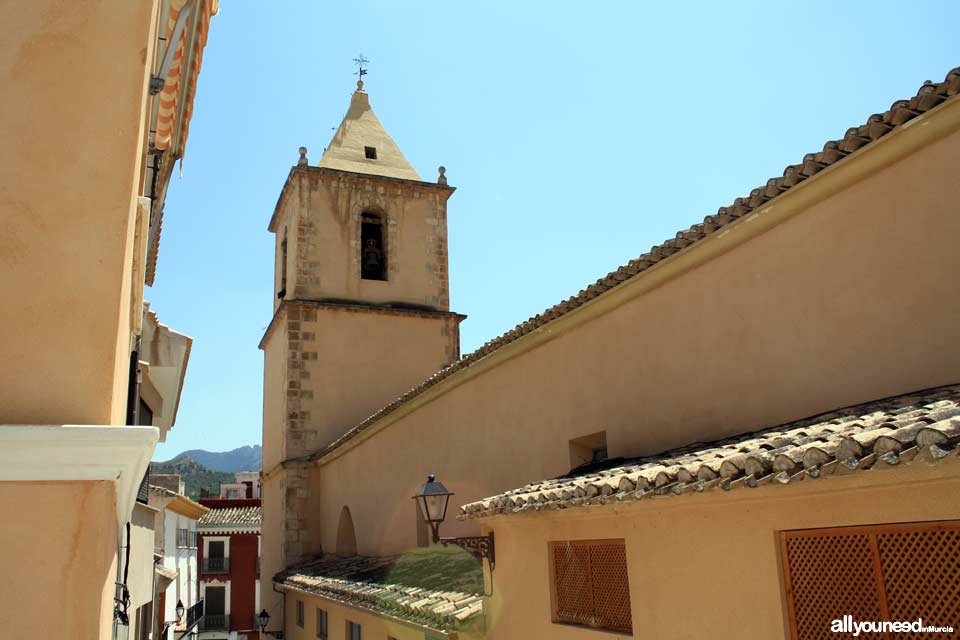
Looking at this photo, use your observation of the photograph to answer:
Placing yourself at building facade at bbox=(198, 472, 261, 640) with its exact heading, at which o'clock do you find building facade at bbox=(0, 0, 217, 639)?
building facade at bbox=(0, 0, 217, 639) is roughly at 12 o'clock from building facade at bbox=(198, 472, 261, 640).

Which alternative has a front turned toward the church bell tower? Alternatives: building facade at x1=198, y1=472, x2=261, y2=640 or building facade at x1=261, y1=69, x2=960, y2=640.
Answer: building facade at x1=198, y1=472, x2=261, y2=640

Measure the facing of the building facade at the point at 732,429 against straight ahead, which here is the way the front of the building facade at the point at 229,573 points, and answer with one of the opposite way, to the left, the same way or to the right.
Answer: to the right

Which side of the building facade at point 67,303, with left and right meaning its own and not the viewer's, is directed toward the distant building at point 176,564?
left

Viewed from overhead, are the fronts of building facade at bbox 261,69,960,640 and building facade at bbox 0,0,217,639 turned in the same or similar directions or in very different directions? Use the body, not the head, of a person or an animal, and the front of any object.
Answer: very different directions

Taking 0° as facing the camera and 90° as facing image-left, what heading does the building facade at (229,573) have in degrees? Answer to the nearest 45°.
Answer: approximately 0°

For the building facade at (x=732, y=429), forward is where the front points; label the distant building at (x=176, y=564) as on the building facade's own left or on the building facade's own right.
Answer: on the building facade's own right

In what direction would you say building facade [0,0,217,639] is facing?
to the viewer's right

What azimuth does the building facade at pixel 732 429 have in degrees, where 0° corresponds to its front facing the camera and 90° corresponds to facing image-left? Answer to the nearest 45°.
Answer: approximately 45°
